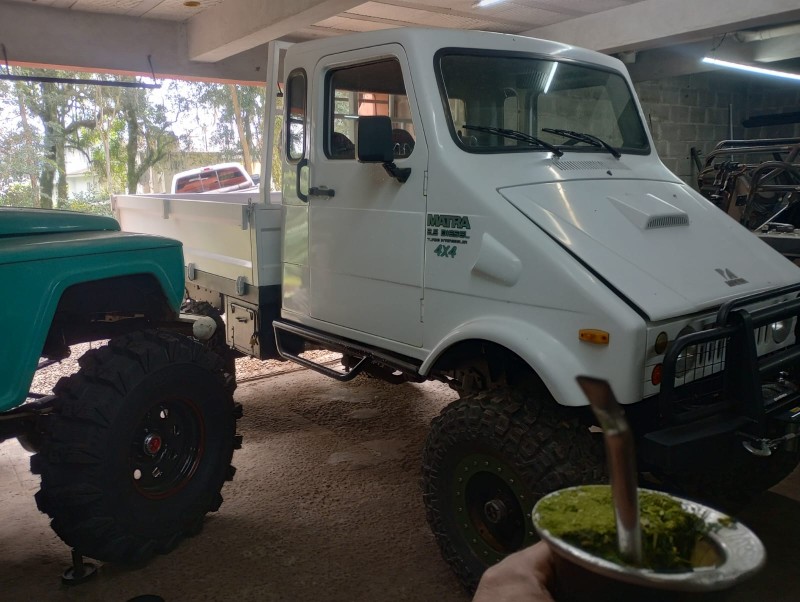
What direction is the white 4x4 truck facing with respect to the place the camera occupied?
facing the viewer and to the right of the viewer

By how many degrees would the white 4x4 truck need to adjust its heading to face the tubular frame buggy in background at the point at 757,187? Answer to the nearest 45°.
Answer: approximately 90° to its left

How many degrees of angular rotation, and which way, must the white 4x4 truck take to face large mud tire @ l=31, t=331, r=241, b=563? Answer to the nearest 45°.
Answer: approximately 135° to its right
